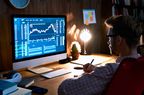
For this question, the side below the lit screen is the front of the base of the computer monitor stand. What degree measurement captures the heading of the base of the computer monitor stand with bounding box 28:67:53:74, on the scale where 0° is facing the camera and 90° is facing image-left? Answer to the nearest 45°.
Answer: approximately 315°

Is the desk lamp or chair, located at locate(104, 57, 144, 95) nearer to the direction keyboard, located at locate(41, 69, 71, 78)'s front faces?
the chair
